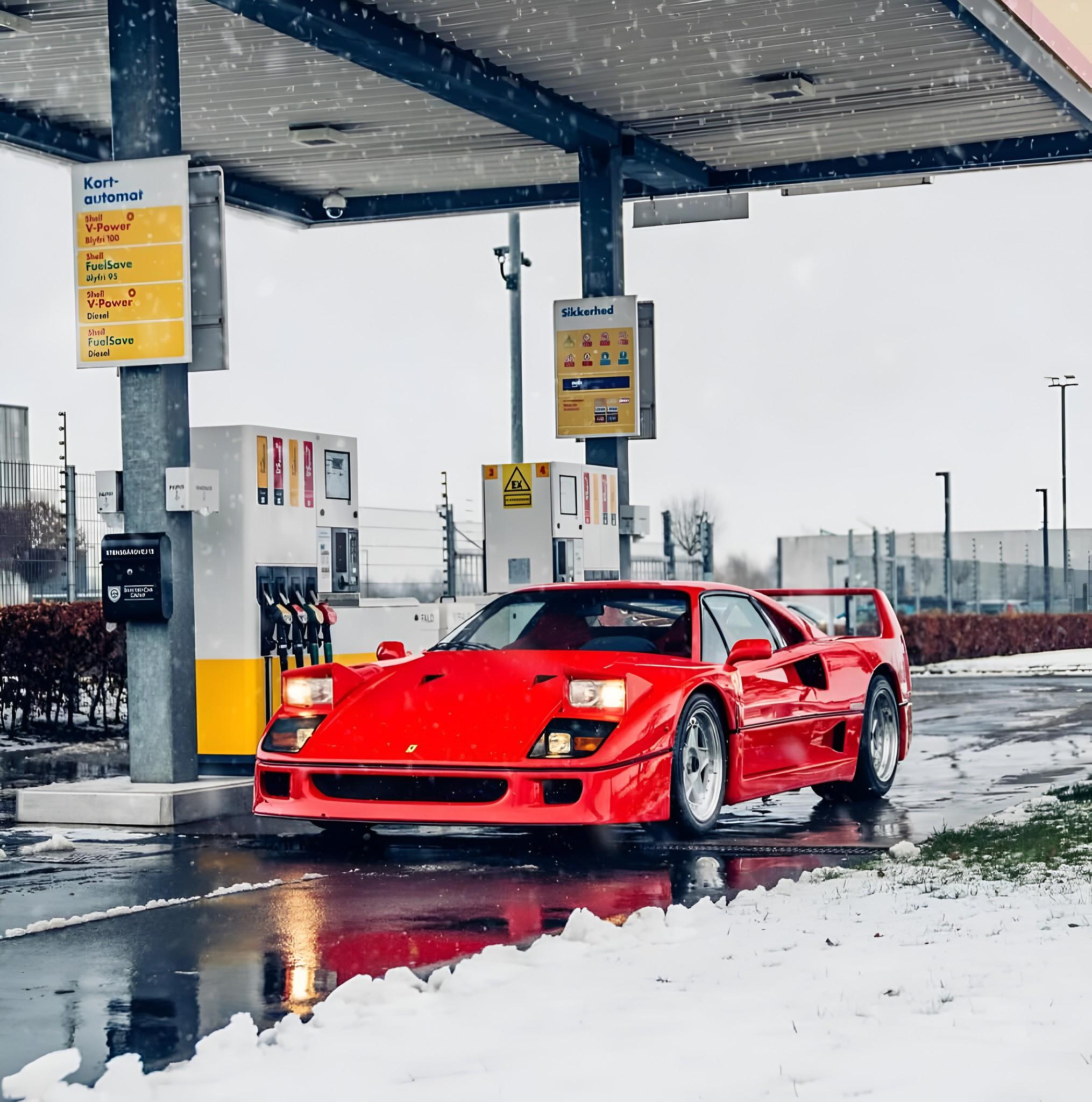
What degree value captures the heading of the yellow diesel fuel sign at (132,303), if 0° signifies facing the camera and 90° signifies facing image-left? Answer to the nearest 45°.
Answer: approximately 0°

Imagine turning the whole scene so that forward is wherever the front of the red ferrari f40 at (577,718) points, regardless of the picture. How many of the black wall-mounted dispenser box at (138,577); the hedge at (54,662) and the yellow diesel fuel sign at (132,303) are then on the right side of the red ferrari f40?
3

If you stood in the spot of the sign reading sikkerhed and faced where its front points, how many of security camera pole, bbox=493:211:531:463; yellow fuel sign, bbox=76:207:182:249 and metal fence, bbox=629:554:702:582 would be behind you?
2

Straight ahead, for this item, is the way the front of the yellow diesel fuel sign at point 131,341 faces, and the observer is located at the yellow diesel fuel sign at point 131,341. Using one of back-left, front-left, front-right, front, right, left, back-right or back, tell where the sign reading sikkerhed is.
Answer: back-left

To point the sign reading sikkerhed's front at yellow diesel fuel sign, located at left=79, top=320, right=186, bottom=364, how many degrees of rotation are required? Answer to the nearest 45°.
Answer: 0° — it already faces it

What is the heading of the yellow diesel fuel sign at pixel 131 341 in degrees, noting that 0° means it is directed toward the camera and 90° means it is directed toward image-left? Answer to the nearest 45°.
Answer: approximately 0°

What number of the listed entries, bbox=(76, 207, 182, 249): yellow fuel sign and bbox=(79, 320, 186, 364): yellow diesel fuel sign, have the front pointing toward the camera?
2

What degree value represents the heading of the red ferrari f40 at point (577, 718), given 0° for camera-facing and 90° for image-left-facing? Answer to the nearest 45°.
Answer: approximately 45°

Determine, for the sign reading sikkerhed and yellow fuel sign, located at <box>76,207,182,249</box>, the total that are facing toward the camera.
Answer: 2

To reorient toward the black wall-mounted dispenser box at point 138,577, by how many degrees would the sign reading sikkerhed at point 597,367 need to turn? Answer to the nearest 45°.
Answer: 0° — it already faces it

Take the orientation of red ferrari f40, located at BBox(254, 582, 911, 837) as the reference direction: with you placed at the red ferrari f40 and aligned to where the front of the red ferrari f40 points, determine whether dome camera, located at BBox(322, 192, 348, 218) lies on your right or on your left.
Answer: on your right
